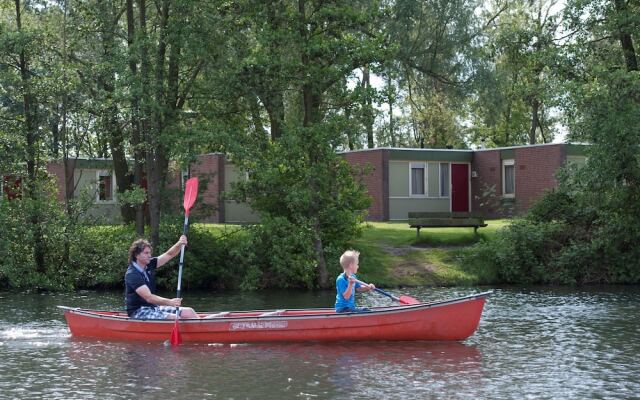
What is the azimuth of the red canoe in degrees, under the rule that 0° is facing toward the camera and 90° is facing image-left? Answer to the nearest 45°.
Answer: approximately 270°

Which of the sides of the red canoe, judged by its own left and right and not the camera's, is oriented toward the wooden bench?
left

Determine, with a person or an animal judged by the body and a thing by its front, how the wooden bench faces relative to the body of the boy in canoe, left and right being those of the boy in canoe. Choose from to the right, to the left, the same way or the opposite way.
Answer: to the right

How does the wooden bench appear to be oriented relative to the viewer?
toward the camera

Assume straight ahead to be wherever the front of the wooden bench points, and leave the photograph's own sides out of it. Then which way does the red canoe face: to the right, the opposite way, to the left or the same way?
to the left

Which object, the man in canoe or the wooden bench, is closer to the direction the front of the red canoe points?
the wooden bench

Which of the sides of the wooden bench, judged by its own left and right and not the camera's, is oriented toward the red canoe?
front

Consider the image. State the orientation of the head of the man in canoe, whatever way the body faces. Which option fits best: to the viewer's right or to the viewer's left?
to the viewer's right

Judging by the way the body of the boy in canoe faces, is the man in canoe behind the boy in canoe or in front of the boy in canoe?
behind

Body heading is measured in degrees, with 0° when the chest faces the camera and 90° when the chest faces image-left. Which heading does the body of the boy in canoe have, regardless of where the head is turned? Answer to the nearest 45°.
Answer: approximately 270°

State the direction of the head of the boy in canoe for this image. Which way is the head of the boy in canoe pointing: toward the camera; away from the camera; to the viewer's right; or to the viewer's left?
to the viewer's right
